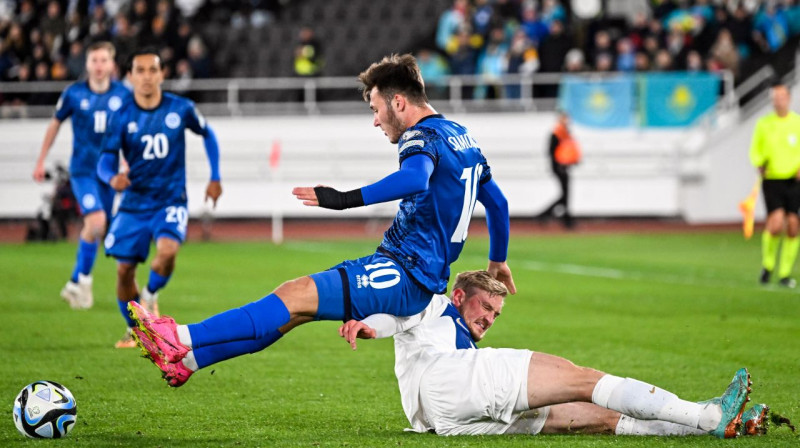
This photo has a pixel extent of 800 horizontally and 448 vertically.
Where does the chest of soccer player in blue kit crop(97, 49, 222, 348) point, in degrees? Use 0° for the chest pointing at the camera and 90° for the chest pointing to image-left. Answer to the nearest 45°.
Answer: approximately 0°

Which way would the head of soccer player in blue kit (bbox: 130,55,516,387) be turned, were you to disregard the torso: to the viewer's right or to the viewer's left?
to the viewer's left

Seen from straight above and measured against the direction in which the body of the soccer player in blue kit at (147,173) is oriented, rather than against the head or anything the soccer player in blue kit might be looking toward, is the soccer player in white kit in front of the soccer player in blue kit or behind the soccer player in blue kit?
in front

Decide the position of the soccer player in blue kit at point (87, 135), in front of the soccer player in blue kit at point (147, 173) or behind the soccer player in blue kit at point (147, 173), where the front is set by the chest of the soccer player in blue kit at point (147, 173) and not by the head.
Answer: behind

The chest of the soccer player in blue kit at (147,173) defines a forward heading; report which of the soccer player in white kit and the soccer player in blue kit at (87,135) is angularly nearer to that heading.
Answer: the soccer player in white kit

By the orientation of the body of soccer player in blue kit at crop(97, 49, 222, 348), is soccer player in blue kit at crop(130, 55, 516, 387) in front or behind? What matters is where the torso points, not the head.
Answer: in front

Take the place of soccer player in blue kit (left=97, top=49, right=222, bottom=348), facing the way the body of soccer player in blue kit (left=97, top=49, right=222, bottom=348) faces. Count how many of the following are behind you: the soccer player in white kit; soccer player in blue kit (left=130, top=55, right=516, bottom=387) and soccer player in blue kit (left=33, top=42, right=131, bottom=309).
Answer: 1
